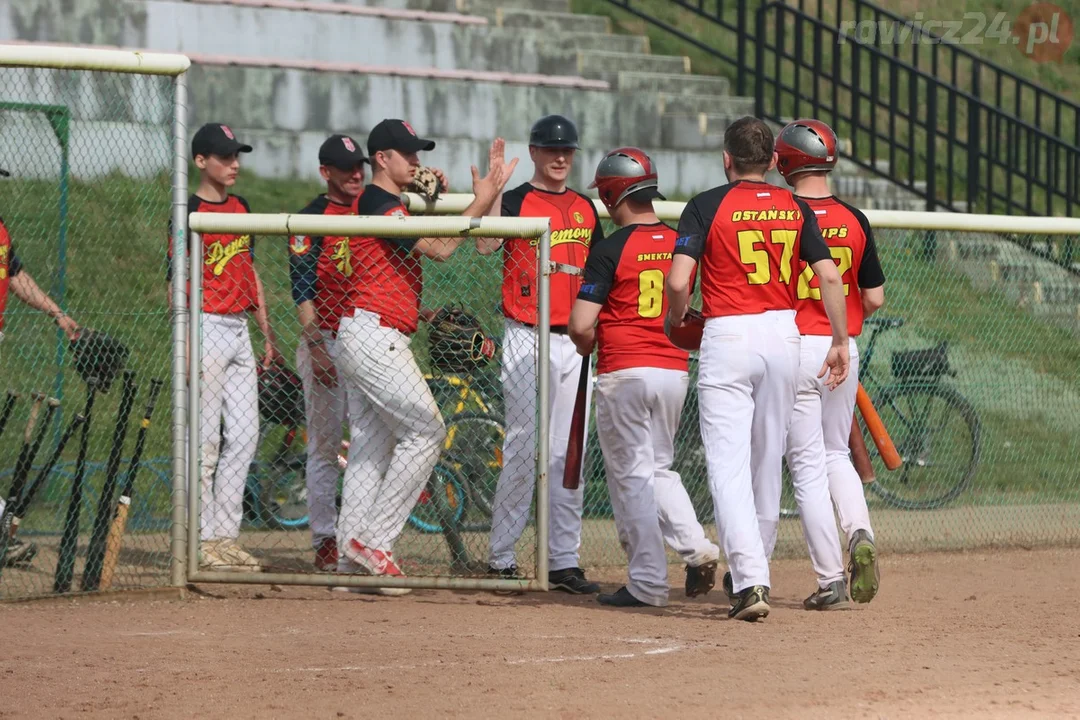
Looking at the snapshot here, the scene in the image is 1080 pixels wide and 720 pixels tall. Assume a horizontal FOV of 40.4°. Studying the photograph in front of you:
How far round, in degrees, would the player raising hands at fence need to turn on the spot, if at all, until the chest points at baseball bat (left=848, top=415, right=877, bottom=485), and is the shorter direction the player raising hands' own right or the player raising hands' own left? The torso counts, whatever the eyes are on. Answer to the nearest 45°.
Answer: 0° — they already face it

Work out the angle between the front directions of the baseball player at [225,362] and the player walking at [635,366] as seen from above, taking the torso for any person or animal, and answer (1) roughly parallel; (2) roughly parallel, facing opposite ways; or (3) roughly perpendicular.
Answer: roughly parallel, facing opposite ways

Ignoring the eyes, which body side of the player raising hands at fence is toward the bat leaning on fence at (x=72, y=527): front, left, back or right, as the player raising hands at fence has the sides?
back

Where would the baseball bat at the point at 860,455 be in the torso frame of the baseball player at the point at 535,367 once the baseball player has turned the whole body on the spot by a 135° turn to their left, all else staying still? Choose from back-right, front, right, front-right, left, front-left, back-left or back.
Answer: right

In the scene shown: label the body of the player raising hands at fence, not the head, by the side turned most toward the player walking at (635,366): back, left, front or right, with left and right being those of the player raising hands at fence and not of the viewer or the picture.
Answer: front

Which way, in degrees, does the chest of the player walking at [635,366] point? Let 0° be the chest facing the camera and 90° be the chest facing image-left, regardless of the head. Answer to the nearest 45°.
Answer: approximately 135°

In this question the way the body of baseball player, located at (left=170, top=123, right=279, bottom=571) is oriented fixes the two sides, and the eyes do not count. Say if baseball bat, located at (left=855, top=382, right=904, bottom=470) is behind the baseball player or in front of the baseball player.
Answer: in front

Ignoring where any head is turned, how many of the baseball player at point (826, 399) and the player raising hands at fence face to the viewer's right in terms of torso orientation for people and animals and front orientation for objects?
1

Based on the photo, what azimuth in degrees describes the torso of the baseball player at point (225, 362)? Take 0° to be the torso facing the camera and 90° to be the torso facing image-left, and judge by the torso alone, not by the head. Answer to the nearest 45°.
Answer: approximately 315°

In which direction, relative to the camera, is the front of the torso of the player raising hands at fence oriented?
to the viewer's right

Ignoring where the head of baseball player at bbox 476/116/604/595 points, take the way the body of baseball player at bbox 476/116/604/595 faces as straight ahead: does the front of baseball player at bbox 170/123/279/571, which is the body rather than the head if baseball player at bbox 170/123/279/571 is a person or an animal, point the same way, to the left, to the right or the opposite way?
the same way

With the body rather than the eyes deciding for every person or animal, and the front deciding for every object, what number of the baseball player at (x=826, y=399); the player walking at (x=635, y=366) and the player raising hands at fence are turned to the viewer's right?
1

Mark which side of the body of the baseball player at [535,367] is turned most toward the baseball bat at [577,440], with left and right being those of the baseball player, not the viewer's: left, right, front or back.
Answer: front

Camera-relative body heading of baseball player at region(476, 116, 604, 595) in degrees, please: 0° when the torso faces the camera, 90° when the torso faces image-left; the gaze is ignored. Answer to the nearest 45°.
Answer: approximately 315°

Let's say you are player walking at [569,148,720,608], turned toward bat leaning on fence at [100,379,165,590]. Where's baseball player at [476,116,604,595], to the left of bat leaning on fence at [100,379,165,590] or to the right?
right

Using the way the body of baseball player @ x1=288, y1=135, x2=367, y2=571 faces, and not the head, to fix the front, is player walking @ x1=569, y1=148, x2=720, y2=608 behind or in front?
in front

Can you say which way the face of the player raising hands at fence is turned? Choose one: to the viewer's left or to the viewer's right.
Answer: to the viewer's right

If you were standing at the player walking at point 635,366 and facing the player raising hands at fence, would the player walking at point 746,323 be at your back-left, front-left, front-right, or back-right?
back-left

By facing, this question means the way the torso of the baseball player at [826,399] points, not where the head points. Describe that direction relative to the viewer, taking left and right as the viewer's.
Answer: facing away from the viewer and to the left of the viewer
